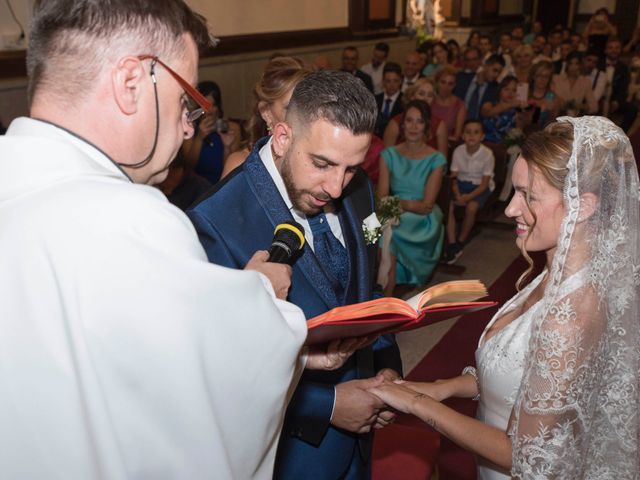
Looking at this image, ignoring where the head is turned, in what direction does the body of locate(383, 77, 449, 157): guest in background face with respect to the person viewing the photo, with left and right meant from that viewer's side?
facing the viewer

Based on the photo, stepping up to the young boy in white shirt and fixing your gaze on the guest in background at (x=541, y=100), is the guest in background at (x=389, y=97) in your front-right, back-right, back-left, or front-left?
front-left

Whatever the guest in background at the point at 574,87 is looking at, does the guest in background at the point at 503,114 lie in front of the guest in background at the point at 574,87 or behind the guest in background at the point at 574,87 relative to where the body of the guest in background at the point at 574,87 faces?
in front

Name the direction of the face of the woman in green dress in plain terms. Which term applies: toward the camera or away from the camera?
toward the camera

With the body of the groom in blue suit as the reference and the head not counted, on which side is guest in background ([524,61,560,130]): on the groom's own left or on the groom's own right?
on the groom's own left

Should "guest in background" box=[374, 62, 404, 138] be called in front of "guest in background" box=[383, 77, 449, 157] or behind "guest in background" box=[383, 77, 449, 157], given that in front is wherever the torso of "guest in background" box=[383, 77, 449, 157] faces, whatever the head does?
behind

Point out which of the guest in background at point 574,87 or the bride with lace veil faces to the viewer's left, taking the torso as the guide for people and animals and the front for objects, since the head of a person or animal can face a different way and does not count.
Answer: the bride with lace veil

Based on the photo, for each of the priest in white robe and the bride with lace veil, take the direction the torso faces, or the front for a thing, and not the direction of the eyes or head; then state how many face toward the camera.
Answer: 0

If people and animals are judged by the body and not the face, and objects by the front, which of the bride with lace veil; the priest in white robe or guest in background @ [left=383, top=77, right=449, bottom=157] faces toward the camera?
the guest in background

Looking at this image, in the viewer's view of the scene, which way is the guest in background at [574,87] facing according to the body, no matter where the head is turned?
toward the camera

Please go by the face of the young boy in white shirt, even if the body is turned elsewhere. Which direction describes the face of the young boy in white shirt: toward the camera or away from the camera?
toward the camera

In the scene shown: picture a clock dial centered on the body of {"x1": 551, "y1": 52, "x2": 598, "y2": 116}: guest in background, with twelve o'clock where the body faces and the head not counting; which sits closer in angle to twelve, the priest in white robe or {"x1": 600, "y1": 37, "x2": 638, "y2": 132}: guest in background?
the priest in white robe

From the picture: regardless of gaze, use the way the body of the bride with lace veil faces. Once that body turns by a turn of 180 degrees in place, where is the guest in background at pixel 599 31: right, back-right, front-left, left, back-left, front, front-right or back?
left

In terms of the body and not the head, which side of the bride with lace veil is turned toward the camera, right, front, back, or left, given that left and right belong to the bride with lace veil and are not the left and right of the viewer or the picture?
left

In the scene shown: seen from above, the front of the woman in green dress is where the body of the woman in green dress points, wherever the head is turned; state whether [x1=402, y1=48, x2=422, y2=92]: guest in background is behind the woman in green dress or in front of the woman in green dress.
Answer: behind
